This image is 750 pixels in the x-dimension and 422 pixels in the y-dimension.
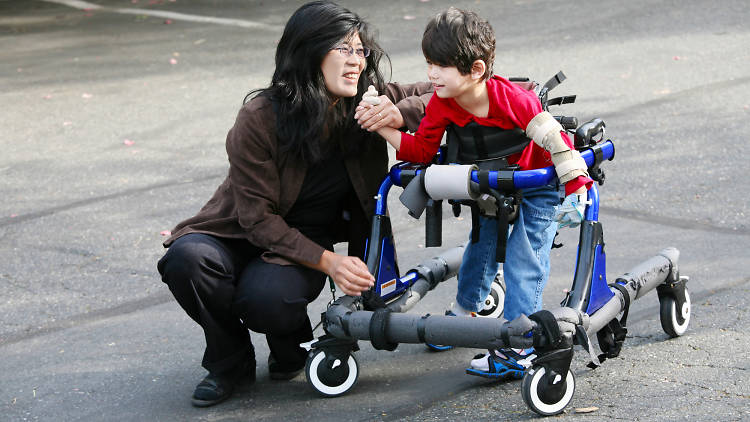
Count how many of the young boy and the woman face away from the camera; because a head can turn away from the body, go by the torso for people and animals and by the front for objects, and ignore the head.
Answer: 0

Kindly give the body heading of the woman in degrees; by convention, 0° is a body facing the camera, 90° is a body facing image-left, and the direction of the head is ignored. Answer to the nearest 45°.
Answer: approximately 315°

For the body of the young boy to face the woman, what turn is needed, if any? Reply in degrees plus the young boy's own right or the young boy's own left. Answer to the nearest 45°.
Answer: approximately 45° to the young boy's own right
